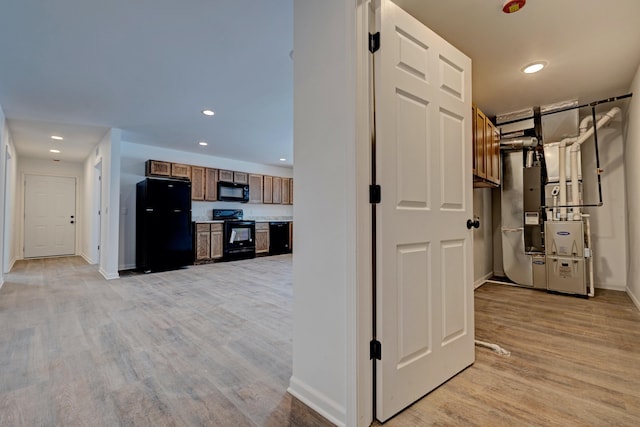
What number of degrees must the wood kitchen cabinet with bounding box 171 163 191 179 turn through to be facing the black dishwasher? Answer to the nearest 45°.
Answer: approximately 90° to its left

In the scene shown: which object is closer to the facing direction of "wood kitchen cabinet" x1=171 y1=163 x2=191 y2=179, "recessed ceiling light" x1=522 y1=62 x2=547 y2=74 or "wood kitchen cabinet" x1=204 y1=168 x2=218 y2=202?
the recessed ceiling light

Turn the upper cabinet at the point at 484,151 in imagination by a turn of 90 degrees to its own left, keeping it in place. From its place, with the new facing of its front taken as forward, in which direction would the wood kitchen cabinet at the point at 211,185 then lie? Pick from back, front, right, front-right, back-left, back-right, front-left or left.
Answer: left

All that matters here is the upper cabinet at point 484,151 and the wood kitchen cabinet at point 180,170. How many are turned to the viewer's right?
1

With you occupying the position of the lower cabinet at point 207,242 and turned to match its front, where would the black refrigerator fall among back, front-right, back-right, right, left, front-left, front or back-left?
right

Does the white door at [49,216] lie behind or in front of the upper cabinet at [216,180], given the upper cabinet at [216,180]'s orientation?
behind

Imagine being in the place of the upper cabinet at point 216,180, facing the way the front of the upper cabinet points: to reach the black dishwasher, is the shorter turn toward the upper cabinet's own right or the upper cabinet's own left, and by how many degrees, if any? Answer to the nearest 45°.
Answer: approximately 45° to the upper cabinet's own left

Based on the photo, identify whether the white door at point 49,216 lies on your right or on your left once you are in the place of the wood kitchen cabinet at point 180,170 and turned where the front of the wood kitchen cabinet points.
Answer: on your right

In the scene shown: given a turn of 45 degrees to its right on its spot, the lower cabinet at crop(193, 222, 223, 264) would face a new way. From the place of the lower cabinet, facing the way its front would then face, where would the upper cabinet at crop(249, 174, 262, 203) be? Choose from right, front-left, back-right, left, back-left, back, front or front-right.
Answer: back-left

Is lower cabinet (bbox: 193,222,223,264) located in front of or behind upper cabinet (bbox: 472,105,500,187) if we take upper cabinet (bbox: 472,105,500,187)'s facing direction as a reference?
behind

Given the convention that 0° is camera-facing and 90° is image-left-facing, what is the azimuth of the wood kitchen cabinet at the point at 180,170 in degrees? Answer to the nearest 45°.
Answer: approximately 0°
